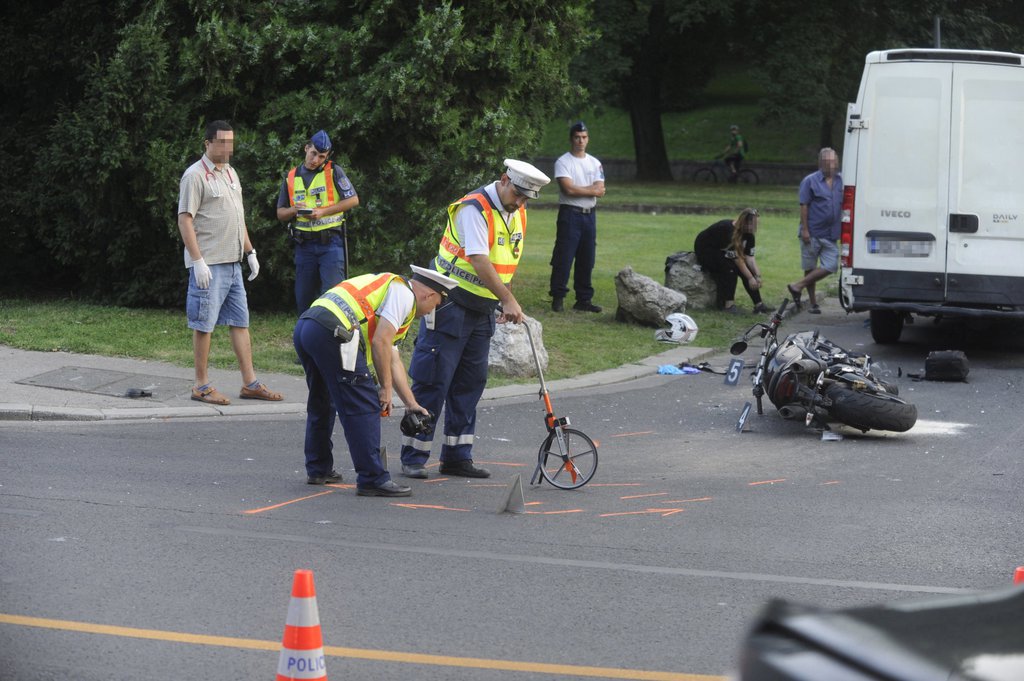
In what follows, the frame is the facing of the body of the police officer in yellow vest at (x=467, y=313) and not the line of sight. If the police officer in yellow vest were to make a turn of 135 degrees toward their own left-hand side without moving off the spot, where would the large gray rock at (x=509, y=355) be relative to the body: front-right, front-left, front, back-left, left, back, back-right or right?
front

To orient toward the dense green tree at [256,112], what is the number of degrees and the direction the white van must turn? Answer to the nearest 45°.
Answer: approximately 90° to its left

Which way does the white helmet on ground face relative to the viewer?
to the viewer's left

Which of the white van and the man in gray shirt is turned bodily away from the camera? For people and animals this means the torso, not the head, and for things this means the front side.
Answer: the white van

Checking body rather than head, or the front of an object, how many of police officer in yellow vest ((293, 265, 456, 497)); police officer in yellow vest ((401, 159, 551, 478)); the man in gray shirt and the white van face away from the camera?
1

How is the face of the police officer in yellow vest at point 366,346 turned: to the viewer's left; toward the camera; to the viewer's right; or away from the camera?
to the viewer's right

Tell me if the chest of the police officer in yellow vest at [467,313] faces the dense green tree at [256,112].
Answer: no

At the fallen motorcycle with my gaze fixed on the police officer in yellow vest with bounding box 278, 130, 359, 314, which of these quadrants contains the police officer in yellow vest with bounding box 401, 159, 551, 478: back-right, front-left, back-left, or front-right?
front-left

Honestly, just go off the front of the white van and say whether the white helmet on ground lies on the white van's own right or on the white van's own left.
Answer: on the white van's own left

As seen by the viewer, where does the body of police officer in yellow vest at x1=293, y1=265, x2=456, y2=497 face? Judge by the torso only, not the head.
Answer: to the viewer's right

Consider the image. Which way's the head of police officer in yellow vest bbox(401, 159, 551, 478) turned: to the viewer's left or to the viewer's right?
to the viewer's right

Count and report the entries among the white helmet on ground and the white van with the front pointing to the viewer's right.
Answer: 0

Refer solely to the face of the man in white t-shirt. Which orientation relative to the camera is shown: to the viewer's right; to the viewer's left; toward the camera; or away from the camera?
toward the camera

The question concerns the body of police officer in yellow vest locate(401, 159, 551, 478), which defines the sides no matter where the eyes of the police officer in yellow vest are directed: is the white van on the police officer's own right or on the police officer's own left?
on the police officer's own left

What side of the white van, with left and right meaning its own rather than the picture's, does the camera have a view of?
back

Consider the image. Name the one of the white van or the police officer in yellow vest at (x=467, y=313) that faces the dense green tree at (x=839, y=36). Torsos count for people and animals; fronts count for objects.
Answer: the white van

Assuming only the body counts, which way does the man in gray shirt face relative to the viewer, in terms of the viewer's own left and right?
facing the viewer and to the right of the viewer

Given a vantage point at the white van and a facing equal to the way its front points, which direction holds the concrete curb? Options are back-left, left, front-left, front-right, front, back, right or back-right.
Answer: back-left
